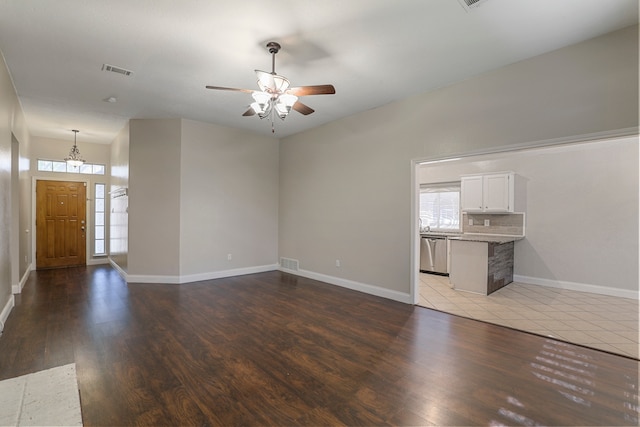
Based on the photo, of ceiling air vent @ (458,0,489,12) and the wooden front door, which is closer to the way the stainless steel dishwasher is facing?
the ceiling air vent

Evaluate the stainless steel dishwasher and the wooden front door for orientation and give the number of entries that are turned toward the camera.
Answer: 2

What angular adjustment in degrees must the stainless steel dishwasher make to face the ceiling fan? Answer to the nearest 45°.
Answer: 0° — it already faces it

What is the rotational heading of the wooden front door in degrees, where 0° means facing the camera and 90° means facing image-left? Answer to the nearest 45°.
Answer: approximately 0°

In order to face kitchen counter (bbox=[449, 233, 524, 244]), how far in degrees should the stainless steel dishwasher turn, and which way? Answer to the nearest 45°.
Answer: approximately 45° to its left

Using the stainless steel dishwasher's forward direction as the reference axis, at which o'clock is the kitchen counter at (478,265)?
The kitchen counter is roughly at 11 o'clock from the stainless steel dishwasher.

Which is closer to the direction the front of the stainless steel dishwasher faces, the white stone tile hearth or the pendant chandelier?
the white stone tile hearth

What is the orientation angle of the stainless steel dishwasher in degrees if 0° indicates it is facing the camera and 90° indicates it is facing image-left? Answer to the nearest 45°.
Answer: approximately 0°

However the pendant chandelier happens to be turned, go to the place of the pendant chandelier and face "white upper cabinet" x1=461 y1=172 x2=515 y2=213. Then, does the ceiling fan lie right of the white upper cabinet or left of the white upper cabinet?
right

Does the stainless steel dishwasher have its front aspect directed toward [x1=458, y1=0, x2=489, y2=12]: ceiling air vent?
yes

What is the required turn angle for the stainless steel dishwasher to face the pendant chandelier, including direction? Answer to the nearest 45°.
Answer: approximately 90° to its right
